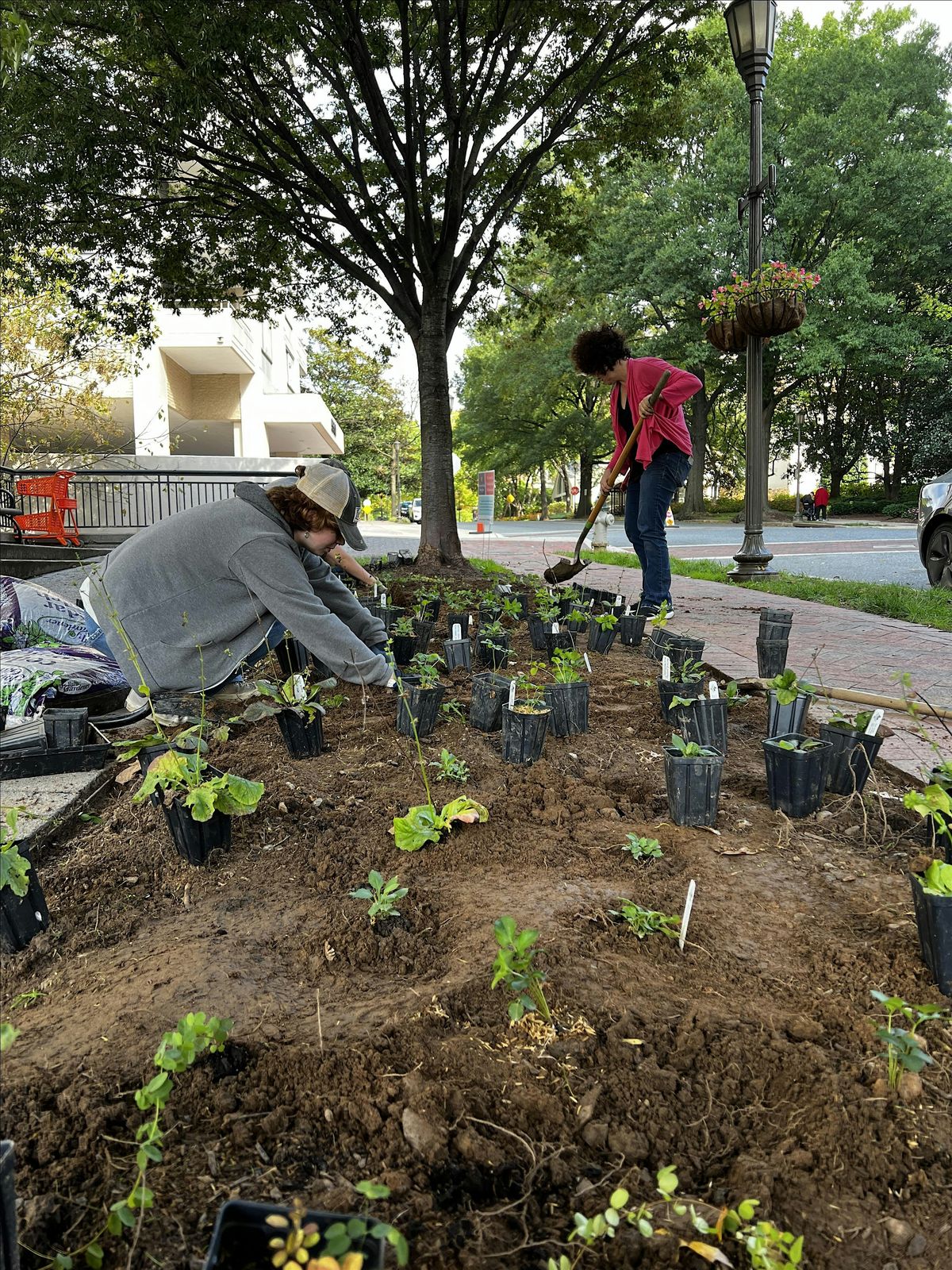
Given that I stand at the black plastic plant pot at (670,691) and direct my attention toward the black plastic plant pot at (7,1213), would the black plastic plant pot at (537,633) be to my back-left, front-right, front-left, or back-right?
back-right

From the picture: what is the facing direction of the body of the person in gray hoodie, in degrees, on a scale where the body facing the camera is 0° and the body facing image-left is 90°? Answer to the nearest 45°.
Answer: approximately 270°

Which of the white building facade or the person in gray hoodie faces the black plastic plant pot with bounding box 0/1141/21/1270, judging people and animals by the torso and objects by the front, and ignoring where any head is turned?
the white building facade

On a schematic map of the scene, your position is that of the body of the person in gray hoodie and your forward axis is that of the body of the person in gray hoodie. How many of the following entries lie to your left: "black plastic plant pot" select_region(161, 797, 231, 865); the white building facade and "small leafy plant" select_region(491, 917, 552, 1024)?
1

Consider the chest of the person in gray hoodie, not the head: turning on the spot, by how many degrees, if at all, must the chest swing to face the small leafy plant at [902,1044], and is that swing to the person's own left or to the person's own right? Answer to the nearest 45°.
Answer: approximately 90° to the person's own right

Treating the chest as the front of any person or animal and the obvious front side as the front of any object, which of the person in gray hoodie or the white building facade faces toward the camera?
the white building facade

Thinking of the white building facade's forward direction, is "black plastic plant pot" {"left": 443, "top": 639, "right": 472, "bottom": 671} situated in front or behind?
in front

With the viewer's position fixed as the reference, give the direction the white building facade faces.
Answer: facing the viewer

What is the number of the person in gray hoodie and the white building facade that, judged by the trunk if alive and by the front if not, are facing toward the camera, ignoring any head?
1

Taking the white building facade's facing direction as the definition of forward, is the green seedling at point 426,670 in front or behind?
in front

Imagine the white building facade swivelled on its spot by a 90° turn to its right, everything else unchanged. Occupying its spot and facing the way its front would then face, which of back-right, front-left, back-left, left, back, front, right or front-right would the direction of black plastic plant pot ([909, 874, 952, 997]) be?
left

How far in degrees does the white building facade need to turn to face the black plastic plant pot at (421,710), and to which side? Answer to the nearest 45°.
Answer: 0° — it already faces it

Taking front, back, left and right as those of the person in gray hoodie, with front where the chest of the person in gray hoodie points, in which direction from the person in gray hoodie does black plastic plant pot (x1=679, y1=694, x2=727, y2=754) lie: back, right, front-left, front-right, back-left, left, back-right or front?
front-right

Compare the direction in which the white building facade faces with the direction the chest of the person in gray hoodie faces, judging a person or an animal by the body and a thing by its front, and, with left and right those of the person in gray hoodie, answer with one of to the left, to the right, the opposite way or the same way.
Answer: to the right

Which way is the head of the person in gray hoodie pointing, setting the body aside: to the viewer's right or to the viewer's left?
to the viewer's right

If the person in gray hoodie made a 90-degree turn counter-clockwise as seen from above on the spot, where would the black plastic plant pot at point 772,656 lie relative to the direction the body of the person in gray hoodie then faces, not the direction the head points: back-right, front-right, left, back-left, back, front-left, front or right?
right

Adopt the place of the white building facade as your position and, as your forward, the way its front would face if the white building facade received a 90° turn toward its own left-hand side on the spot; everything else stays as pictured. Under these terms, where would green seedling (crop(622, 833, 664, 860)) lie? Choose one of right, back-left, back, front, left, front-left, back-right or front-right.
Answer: right

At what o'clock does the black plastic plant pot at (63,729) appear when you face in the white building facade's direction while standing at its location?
The black plastic plant pot is roughly at 12 o'clock from the white building facade.
